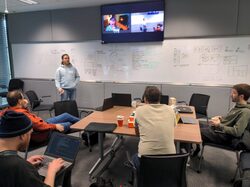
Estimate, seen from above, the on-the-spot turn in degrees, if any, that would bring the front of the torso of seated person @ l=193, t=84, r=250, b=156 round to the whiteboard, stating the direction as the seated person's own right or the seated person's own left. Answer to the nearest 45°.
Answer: approximately 45° to the seated person's own right

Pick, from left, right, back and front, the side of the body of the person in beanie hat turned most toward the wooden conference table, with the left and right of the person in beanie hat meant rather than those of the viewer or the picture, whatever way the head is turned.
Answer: front

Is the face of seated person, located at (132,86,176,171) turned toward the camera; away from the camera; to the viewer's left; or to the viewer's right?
away from the camera

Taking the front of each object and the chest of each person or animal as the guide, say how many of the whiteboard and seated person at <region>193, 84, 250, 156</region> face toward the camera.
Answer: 1

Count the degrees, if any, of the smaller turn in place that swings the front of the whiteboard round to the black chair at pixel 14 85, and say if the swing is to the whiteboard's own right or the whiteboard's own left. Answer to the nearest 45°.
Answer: approximately 90° to the whiteboard's own right

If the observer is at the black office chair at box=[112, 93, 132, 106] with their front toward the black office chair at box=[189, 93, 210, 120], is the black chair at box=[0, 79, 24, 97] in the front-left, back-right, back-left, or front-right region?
back-left

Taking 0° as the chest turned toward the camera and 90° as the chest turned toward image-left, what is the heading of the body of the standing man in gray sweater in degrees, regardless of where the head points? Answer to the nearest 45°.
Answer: approximately 0°

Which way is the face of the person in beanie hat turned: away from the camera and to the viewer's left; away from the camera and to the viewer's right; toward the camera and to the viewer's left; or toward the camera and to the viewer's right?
away from the camera and to the viewer's right

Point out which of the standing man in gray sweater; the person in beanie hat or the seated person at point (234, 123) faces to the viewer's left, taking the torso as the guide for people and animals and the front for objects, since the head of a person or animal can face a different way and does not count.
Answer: the seated person

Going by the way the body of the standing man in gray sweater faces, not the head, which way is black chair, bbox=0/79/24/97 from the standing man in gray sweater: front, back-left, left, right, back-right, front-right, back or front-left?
back-right

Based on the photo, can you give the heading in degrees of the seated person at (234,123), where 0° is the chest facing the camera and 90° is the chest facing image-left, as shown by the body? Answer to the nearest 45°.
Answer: approximately 90°

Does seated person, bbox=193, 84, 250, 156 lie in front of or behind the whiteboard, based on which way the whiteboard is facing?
in front
